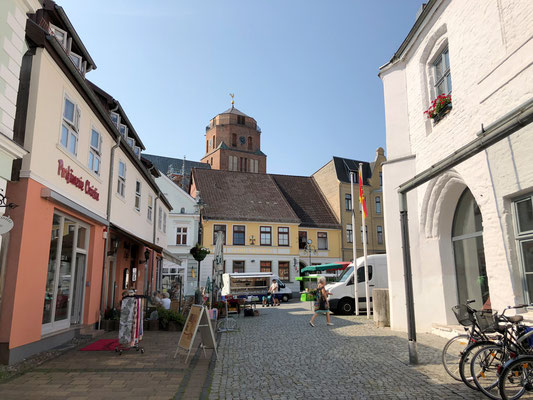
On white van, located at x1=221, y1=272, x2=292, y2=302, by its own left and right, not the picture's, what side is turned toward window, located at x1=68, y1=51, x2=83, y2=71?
right

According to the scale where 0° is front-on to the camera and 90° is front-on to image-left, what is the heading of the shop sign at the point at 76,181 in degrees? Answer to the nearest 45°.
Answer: approximately 315°

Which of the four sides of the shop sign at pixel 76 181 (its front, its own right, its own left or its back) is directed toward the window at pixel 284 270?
left

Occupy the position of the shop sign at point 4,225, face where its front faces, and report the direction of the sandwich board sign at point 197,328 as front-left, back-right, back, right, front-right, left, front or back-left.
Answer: left

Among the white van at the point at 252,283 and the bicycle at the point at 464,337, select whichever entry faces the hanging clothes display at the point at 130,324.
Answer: the bicycle

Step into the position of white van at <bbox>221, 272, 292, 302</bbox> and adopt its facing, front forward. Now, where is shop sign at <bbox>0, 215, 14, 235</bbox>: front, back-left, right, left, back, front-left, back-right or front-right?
right

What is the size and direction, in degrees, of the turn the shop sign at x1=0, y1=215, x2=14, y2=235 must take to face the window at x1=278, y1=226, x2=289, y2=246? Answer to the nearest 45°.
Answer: approximately 135° to its left

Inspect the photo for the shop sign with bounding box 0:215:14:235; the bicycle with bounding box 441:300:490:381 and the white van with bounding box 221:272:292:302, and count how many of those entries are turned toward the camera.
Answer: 1

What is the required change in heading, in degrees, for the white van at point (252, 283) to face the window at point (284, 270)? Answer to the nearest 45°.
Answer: approximately 45° to its left

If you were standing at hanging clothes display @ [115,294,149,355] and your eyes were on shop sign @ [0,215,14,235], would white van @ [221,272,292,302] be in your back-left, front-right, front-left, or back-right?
back-right

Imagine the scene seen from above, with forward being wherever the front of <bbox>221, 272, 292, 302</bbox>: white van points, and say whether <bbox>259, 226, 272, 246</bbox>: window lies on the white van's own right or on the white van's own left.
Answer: on the white van's own left

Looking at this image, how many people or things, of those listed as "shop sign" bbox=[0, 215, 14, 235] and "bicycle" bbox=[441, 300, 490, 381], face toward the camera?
1

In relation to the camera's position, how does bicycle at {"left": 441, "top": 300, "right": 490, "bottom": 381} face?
facing to the left of the viewer

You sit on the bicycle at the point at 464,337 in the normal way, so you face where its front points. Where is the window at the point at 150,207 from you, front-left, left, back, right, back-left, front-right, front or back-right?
front-right
